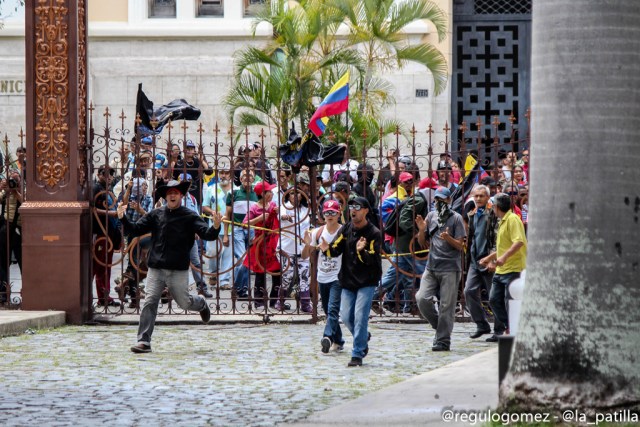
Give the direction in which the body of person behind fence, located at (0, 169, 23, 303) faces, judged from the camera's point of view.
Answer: toward the camera

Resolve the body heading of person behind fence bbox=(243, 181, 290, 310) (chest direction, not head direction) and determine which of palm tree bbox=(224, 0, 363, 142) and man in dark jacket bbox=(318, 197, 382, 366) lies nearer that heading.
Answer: the man in dark jacket

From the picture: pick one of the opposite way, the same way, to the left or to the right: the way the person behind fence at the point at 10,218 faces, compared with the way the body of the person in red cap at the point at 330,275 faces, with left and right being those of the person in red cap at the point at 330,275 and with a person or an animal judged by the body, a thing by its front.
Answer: the same way

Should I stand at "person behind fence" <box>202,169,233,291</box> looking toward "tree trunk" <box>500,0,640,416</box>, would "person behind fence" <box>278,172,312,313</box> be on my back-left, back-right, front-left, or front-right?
front-left

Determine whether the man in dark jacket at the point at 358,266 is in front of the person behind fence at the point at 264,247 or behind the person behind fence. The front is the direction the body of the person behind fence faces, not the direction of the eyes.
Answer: in front

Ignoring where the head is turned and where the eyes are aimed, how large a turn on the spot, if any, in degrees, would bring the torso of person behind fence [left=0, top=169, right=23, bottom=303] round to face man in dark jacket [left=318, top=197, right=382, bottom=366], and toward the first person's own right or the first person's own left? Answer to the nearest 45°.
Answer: approximately 45° to the first person's own left

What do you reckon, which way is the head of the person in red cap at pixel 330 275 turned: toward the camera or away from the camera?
toward the camera

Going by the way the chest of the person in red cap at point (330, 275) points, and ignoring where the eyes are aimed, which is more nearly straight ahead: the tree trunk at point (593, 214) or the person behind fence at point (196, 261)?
the tree trunk

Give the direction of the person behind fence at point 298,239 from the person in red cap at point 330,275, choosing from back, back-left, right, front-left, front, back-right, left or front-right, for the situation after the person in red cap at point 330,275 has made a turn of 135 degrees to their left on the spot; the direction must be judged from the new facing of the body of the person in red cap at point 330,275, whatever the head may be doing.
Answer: front-left

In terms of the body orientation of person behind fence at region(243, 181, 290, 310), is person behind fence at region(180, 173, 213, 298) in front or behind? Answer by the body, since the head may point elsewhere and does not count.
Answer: behind

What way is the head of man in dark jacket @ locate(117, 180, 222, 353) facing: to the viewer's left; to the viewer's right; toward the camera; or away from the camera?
toward the camera

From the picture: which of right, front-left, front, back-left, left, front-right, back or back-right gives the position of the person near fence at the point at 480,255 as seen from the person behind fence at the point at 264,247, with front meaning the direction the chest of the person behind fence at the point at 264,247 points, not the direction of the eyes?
front

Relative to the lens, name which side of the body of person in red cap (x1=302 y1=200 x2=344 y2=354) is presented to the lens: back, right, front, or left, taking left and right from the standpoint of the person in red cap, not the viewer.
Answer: front

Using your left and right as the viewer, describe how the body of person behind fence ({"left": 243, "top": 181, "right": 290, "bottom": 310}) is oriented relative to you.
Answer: facing the viewer and to the right of the viewer

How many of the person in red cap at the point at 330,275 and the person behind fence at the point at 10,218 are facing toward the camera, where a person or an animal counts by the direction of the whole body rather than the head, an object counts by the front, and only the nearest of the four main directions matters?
2

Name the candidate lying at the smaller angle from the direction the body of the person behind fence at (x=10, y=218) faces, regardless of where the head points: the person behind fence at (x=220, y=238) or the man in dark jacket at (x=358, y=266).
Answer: the man in dark jacket
